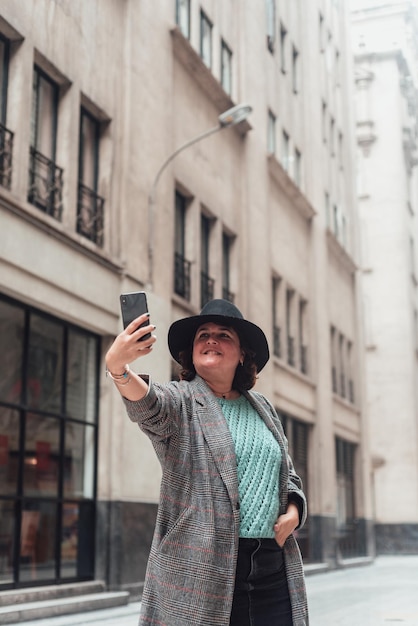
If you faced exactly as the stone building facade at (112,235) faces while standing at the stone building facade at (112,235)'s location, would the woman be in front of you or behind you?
in front

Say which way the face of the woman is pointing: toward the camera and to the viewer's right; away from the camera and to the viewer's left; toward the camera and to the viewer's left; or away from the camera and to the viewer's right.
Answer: toward the camera and to the viewer's left

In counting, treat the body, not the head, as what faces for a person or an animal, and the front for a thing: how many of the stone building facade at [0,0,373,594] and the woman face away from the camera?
0

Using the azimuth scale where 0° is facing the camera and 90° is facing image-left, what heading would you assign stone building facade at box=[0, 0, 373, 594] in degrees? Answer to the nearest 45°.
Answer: approximately 315°

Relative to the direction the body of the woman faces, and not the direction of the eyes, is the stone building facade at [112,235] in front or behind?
behind

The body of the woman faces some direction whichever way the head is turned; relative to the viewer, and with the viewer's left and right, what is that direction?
facing the viewer and to the right of the viewer
